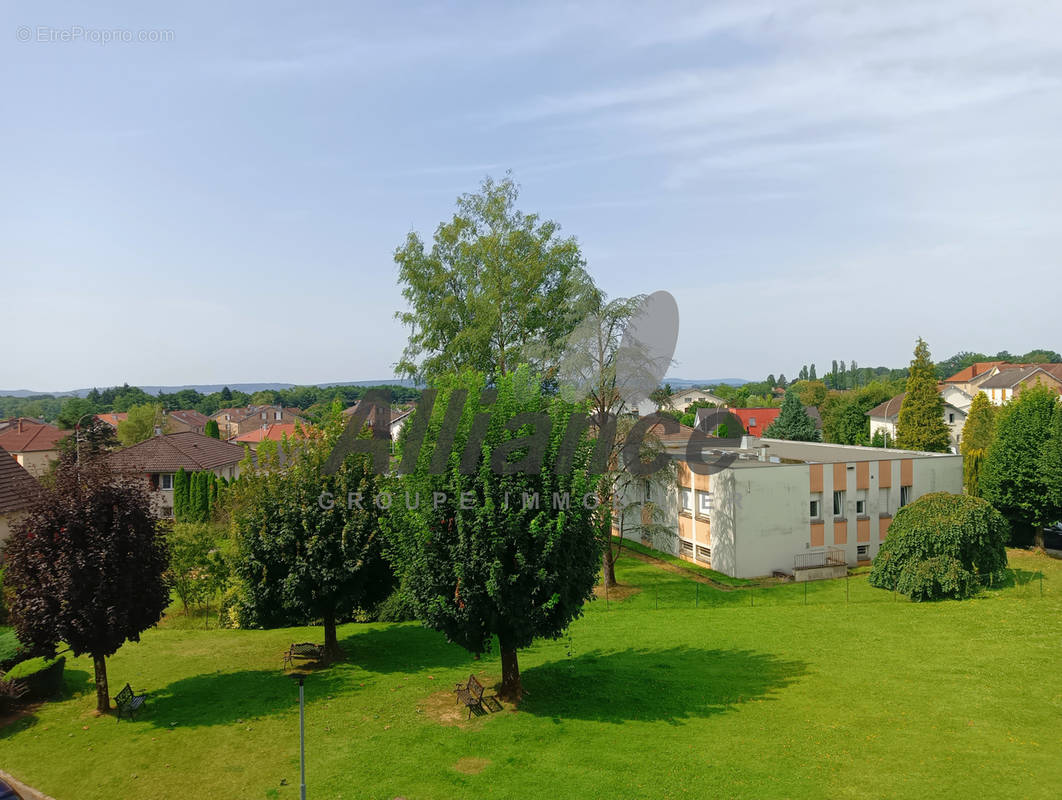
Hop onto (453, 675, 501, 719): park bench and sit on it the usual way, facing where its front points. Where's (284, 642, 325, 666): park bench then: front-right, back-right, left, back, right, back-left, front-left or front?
right

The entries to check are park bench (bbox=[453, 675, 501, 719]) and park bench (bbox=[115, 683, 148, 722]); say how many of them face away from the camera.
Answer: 0

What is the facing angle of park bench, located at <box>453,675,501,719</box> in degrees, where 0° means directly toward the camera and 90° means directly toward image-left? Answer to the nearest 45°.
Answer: approximately 45°

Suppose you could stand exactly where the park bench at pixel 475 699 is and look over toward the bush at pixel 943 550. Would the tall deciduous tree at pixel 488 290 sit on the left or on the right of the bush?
left

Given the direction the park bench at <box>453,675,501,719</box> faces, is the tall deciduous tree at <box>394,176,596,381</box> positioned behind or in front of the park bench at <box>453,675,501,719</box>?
behind

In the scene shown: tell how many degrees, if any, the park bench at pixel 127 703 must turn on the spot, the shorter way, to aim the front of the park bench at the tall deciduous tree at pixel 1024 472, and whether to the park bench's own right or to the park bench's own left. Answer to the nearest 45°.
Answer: approximately 45° to the park bench's own left

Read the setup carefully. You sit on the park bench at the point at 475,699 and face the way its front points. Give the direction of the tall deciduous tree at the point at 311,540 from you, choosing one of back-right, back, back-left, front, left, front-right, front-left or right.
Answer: right

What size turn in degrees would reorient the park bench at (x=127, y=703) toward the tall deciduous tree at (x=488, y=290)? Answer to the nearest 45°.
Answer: approximately 90° to its left

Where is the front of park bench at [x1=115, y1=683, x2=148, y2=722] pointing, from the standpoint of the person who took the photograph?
facing the viewer and to the right of the viewer

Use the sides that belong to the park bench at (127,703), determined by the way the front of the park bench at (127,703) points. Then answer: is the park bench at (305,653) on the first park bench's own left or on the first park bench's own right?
on the first park bench's own left

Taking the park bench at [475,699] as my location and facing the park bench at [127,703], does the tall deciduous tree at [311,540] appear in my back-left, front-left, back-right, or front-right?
front-right
